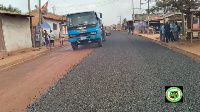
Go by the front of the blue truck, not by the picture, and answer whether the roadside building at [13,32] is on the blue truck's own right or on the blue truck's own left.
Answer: on the blue truck's own right

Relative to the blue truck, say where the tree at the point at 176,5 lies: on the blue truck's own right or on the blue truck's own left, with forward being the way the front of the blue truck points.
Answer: on the blue truck's own left

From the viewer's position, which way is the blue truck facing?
facing the viewer
